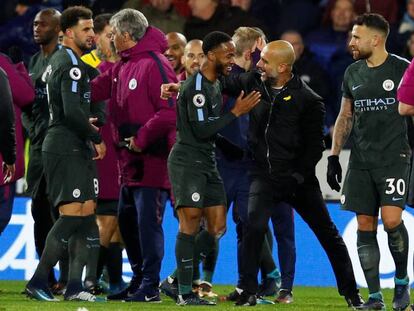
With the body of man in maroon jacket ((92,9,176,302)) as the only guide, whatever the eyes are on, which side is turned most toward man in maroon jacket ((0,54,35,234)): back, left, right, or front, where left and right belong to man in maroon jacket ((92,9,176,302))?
front

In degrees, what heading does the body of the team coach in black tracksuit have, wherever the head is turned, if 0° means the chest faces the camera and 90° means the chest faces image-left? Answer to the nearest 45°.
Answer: approximately 45°

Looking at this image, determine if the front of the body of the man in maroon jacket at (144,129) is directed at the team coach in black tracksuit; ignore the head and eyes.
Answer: no
